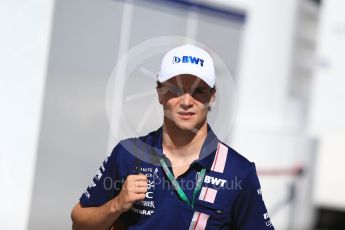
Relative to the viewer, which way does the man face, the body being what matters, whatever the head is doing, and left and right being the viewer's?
facing the viewer

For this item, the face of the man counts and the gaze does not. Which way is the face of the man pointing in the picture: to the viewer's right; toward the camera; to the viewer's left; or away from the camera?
toward the camera
